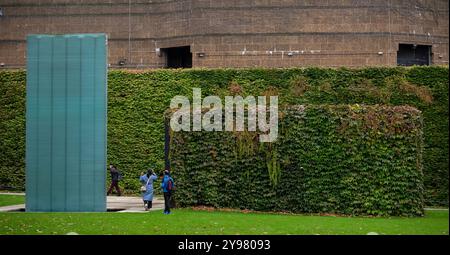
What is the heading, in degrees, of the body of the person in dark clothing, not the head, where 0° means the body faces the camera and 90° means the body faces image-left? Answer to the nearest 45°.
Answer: approximately 90°

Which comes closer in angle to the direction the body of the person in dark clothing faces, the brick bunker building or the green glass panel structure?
the green glass panel structure

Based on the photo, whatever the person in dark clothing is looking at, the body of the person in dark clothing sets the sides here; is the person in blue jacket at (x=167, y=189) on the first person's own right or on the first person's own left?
on the first person's own left

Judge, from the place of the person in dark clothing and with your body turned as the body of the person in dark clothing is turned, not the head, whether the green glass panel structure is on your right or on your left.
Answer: on your left
